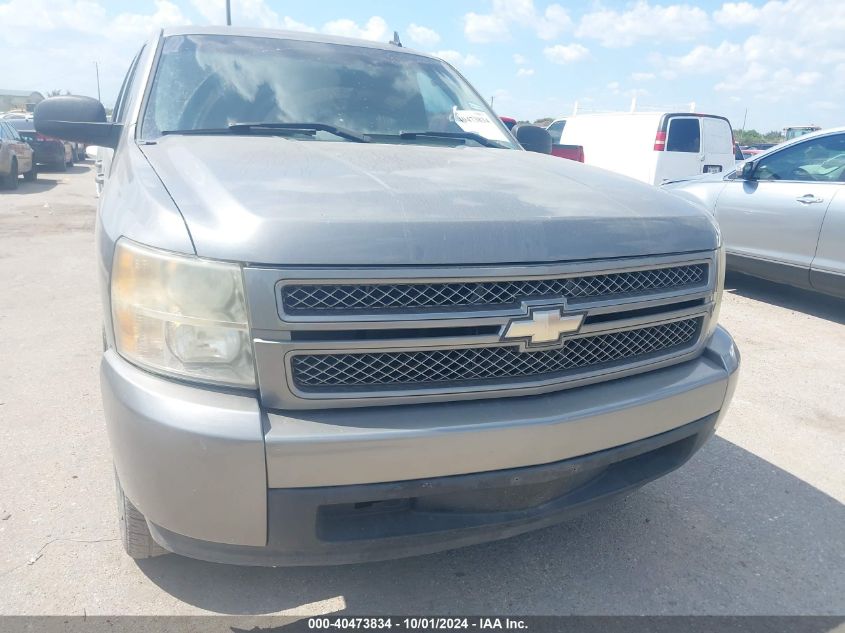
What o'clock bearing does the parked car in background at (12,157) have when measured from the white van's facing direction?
The parked car in background is roughly at 10 o'clock from the white van.

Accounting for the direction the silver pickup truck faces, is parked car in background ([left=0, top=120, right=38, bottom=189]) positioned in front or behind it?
behind

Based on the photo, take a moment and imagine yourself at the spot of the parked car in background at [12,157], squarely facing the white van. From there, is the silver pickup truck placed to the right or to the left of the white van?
right

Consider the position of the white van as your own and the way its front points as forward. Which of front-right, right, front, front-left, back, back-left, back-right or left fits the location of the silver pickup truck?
back-left

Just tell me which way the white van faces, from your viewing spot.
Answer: facing away from the viewer and to the left of the viewer

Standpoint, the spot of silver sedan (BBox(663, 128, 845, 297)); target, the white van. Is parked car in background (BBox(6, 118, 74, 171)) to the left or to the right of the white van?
left
